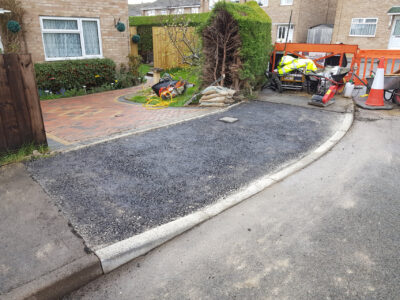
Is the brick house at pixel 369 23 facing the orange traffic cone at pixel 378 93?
yes

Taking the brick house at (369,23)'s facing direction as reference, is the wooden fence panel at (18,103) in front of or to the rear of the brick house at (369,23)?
in front

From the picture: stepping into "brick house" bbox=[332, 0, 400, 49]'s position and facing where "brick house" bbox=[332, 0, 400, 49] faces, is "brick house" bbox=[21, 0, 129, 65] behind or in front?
in front

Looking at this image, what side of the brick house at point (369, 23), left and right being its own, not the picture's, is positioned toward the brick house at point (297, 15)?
right

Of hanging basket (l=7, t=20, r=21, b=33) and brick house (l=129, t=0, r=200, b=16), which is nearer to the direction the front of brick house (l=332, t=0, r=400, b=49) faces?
the hanging basket

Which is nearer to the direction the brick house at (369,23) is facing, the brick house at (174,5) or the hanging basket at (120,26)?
the hanging basket

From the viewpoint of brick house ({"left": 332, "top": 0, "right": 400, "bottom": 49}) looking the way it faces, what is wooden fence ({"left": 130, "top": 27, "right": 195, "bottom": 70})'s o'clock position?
The wooden fence is roughly at 1 o'clock from the brick house.

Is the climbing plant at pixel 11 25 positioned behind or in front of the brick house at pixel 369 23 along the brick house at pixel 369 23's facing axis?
in front

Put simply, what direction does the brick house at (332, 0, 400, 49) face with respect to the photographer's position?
facing the viewer
